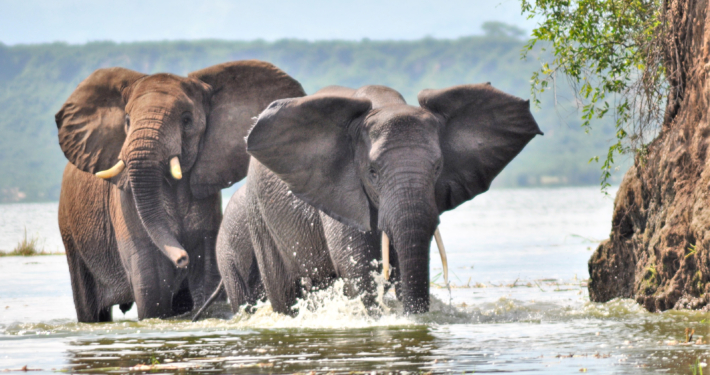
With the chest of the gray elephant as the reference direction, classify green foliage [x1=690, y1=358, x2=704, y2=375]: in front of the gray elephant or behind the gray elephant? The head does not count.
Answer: in front

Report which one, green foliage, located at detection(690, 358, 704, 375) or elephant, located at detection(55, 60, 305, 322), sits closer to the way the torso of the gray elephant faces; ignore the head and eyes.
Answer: the green foliage

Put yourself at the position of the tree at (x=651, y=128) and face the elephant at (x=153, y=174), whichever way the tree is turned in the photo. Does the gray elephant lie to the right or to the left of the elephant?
left

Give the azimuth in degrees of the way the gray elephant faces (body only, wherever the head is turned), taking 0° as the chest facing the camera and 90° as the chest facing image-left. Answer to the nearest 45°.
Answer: approximately 315°

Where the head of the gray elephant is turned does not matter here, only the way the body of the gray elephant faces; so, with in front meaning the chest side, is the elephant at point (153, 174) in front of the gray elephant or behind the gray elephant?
behind

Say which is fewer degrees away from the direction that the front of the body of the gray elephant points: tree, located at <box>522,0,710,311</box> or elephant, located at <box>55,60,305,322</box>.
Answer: the tree

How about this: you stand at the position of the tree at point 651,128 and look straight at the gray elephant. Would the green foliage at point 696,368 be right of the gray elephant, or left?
left

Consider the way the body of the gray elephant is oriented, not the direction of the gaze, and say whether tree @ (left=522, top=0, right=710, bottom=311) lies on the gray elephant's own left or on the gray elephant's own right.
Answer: on the gray elephant's own left
